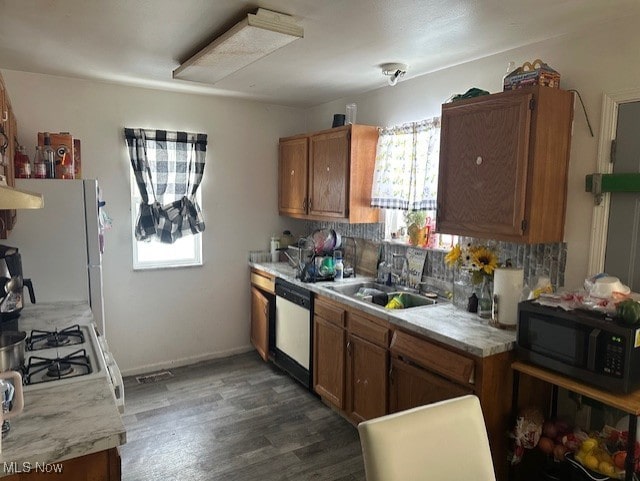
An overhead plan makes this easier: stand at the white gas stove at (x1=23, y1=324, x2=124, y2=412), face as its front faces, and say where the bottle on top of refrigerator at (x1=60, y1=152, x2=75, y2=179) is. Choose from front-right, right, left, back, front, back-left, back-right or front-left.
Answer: left

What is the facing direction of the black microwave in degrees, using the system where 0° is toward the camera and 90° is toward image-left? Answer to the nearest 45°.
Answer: approximately 45°

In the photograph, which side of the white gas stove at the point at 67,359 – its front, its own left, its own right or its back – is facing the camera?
right

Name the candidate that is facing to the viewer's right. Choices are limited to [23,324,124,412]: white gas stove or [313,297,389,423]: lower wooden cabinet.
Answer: the white gas stove

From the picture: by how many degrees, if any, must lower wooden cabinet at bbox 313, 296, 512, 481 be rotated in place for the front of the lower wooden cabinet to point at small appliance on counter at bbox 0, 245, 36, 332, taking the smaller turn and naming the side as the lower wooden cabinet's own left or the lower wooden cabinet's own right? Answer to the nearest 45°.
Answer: approximately 45° to the lower wooden cabinet's own right

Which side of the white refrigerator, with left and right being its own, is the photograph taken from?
right

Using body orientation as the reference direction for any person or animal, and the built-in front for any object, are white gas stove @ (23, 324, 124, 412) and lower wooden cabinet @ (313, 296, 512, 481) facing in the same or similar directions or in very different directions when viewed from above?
very different directions

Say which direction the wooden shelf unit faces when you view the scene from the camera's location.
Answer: facing the viewer and to the left of the viewer

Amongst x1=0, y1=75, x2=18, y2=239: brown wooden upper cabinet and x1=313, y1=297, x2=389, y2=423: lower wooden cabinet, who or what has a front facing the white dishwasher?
the brown wooden upper cabinet

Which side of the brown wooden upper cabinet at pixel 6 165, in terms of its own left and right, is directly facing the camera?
right

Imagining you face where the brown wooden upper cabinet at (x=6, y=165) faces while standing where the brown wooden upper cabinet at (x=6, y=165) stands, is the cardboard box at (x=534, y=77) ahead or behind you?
ahead

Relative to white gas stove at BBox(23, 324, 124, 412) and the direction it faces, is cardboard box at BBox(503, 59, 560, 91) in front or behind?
in front
